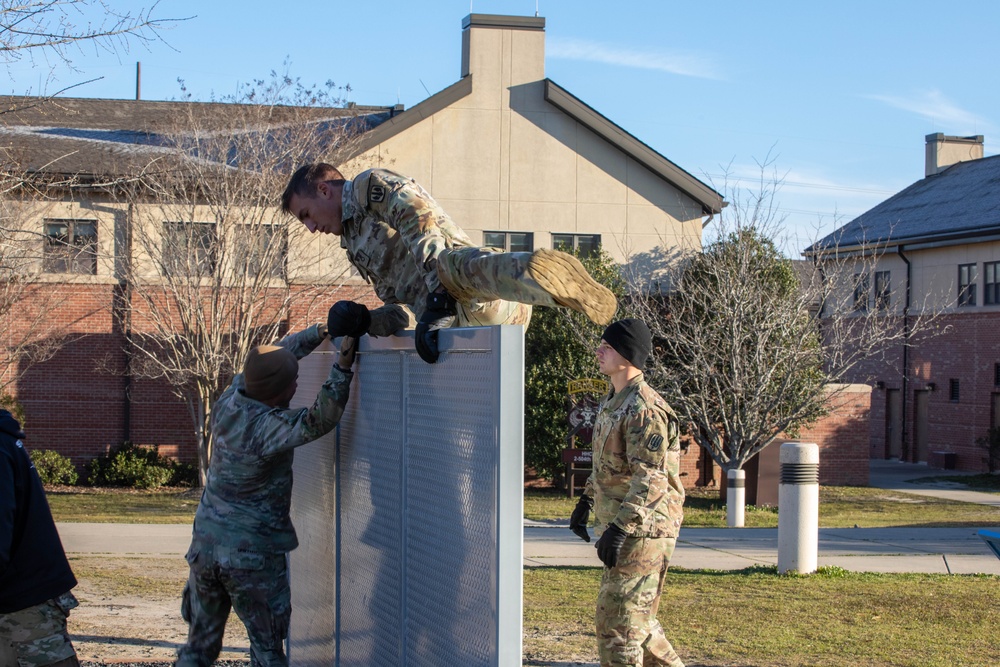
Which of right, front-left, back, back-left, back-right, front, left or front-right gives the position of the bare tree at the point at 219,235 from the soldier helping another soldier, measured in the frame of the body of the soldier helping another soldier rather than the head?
front-left

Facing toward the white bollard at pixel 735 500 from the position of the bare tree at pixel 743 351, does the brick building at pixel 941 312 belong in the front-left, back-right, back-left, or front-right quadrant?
back-left

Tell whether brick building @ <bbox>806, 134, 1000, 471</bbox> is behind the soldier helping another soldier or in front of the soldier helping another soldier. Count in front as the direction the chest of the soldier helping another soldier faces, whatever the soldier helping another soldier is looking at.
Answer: in front

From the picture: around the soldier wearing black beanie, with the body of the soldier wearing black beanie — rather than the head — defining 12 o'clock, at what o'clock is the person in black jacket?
The person in black jacket is roughly at 11 o'clock from the soldier wearing black beanie.

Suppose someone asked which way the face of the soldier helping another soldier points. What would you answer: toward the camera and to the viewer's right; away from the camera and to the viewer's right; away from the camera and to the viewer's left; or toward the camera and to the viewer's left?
away from the camera and to the viewer's right

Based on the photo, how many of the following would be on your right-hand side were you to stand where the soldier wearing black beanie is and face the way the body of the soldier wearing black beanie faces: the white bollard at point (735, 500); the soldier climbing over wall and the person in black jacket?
1

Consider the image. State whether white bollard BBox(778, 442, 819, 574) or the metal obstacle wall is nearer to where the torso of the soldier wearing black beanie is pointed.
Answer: the metal obstacle wall

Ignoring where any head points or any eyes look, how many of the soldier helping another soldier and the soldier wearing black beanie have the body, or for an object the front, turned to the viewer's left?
1

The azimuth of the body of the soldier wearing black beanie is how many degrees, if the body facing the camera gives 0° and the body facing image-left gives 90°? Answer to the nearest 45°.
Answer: approximately 90°

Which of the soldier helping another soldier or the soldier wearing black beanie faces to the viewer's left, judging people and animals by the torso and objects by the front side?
the soldier wearing black beanie

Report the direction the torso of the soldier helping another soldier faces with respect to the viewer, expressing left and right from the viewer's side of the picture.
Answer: facing away from the viewer and to the right of the viewer

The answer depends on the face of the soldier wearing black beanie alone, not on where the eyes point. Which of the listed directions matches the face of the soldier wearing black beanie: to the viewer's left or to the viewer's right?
to the viewer's left

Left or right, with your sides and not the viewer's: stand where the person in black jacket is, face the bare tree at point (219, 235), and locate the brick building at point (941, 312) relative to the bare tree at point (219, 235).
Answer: right

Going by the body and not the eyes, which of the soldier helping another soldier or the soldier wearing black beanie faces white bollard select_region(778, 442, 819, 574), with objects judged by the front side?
the soldier helping another soldier

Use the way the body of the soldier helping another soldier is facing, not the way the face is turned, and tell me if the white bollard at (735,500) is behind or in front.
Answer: in front

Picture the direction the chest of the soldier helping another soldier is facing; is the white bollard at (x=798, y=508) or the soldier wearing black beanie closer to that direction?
the white bollard
